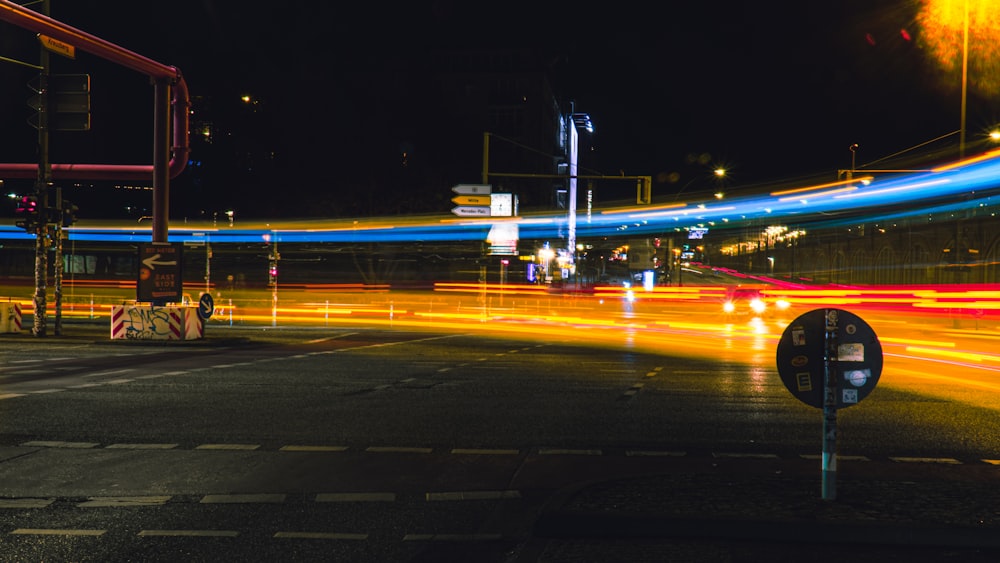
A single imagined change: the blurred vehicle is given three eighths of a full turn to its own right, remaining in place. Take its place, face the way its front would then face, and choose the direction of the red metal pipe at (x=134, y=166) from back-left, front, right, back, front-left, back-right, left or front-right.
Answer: left

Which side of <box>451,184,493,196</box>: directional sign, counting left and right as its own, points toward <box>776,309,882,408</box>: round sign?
front

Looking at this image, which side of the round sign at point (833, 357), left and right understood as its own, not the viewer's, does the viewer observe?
back

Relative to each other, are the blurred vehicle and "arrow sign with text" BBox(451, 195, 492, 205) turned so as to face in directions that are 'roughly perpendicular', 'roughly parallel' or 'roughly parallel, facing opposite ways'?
roughly parallel

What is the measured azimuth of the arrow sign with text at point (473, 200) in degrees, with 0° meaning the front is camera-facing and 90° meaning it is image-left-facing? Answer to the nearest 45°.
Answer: approximately 0°

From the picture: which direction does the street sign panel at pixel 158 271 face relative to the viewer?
toward the camera

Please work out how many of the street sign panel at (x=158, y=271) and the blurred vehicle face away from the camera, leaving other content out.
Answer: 0

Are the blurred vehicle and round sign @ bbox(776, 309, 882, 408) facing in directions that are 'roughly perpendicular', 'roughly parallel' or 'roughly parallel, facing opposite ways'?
roughly parallel, facing opposite ways

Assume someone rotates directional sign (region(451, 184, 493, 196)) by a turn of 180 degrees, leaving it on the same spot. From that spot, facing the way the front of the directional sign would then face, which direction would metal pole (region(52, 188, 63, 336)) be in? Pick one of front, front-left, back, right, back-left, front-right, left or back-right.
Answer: back-left

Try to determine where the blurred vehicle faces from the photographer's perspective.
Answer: facing the viewer

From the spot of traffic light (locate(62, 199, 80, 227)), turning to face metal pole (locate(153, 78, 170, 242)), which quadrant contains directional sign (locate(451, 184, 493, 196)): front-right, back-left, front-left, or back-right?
front-left

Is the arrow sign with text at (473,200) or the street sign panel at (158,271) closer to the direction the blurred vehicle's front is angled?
the street sign panel
